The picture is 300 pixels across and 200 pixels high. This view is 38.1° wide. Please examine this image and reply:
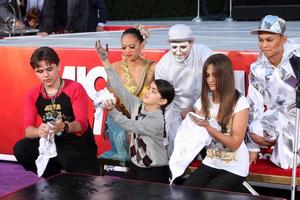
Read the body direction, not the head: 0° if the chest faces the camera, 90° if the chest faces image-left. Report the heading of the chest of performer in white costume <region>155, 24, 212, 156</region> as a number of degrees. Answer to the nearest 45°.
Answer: approximately 0°

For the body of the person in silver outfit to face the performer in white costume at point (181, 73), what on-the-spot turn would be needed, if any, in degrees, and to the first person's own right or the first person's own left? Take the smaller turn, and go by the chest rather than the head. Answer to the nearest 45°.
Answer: approximately 45° to the first person's own right

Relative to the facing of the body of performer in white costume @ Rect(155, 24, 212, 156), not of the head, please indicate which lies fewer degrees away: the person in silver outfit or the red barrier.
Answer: the person in silver outfit

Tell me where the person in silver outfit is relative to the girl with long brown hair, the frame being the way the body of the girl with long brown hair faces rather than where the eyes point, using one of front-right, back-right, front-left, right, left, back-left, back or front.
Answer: back

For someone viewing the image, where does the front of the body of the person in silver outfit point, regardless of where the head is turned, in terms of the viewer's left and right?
facing the viewer and to the left of the viewer

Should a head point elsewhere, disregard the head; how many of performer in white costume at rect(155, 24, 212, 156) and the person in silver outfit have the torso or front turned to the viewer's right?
0

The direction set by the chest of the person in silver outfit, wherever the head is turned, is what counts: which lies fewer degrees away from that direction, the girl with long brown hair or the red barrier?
the girl with long brown hair

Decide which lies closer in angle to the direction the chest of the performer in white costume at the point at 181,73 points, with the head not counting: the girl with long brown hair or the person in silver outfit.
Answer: the girl with long brown hair
